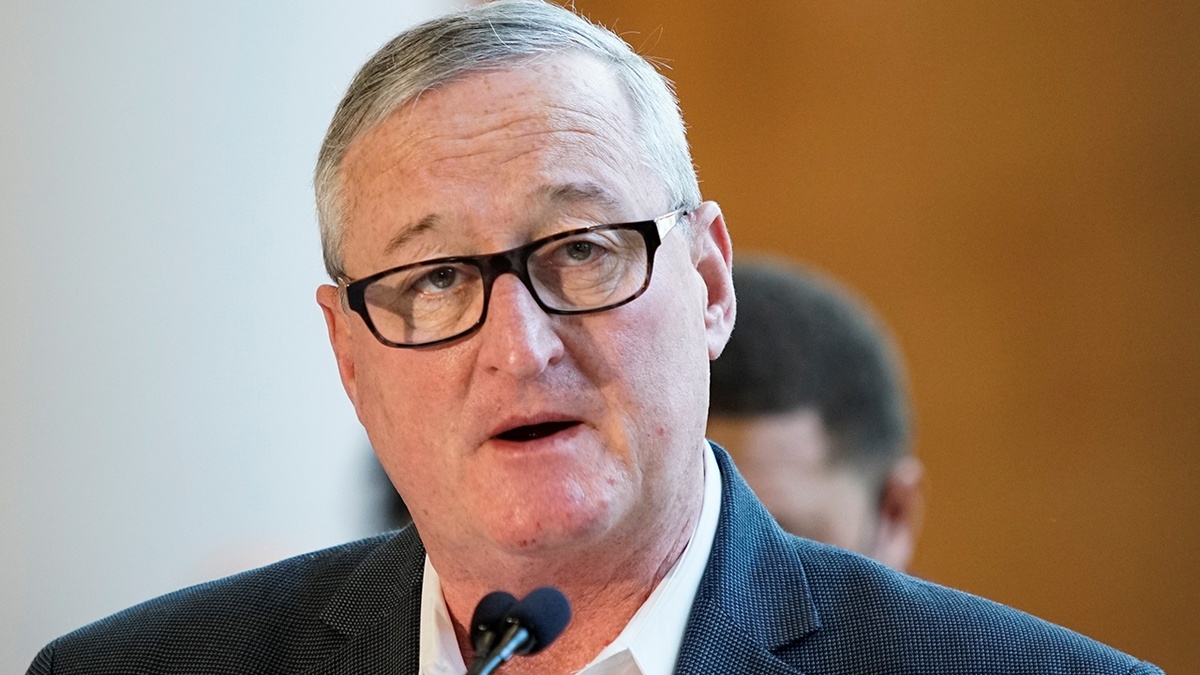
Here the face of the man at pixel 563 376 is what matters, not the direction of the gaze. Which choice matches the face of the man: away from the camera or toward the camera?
toward the camera

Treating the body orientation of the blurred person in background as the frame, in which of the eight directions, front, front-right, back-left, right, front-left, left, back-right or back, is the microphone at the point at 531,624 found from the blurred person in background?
front-left

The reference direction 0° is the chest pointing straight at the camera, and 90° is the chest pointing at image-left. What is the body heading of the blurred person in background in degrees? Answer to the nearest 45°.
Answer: approximately 45°

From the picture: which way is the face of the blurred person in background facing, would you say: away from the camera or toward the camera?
toward the camera

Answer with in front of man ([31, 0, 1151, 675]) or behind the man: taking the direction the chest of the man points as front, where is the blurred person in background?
behind

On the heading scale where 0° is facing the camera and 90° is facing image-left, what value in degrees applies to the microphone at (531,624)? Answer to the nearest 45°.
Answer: approximately 225°

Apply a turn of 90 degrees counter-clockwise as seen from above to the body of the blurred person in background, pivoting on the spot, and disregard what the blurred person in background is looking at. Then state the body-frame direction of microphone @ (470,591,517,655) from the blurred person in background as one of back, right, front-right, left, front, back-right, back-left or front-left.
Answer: front-right

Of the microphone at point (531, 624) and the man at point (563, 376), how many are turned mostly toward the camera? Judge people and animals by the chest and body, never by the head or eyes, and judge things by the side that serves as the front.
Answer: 1

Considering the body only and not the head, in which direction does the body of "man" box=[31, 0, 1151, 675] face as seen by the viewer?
toward the camera

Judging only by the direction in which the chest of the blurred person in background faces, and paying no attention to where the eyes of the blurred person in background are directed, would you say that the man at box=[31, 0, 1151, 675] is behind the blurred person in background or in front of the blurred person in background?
in front

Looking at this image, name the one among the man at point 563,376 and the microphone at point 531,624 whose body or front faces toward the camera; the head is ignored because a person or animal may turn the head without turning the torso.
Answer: the man

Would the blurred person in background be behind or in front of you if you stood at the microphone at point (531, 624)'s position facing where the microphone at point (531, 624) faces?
in front
